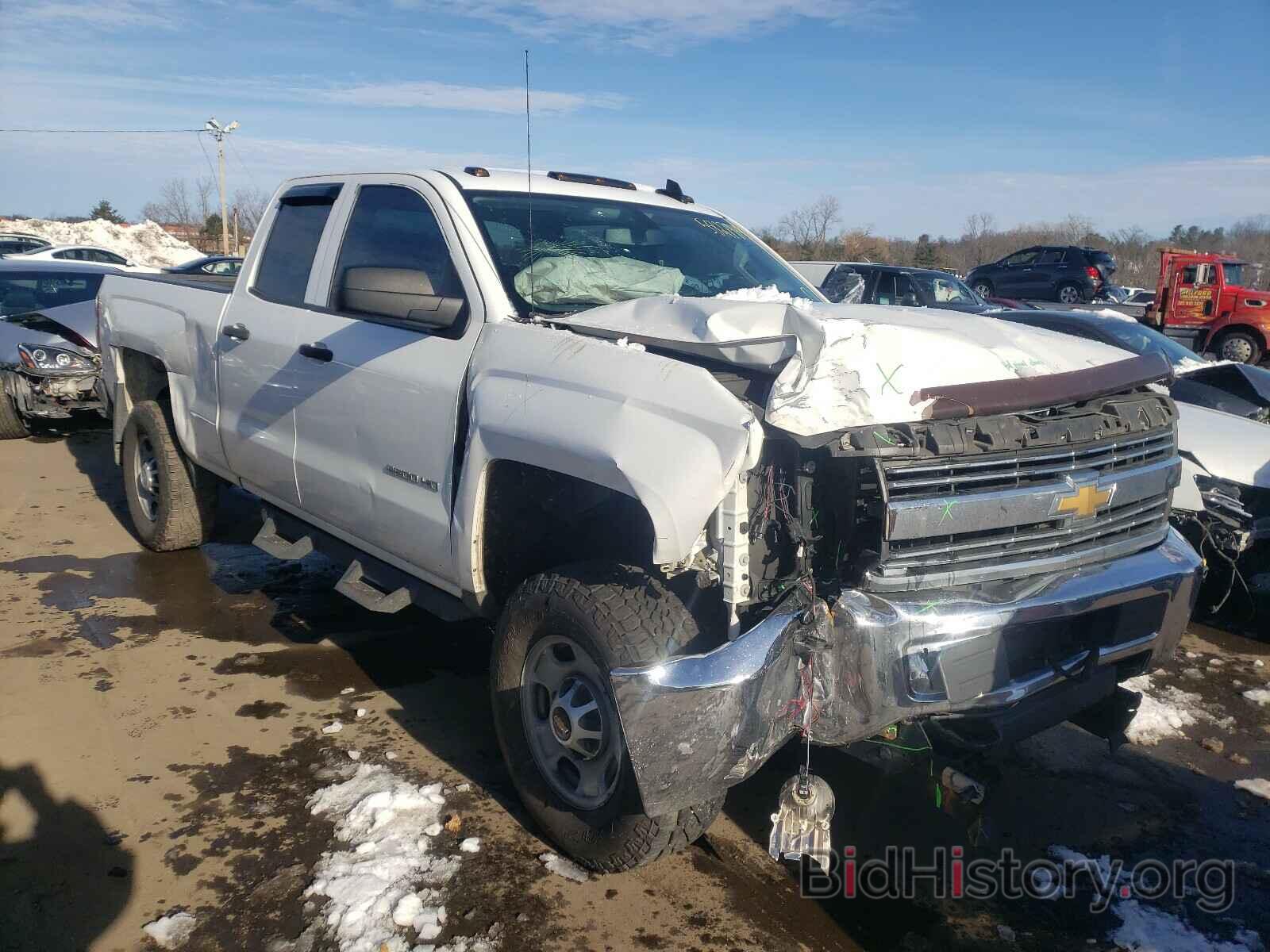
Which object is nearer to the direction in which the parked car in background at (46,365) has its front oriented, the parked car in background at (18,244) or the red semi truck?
the red semi truck

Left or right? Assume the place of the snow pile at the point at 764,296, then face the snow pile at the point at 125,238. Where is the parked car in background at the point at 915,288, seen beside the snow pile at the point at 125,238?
right

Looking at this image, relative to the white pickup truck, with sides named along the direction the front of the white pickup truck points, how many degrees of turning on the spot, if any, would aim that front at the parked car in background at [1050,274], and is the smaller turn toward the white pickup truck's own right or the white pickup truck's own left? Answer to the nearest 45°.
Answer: approximately 90° to the white pickup truck's own left

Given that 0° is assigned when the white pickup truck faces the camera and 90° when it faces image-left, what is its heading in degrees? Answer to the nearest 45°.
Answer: approximately 315°

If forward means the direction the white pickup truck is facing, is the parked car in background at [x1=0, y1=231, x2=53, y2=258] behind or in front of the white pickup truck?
behind
